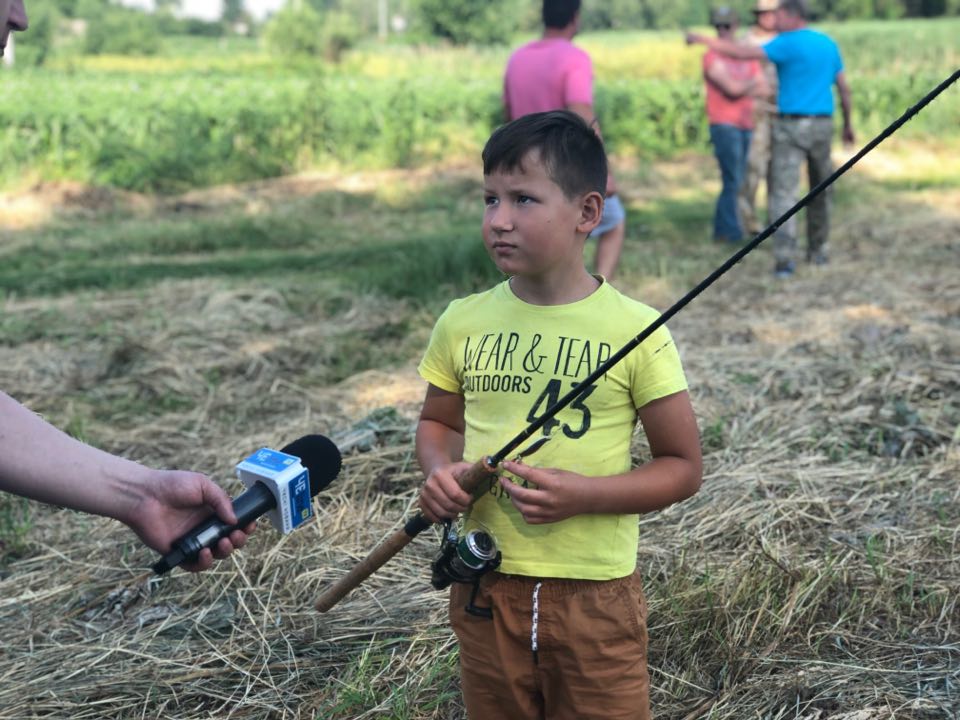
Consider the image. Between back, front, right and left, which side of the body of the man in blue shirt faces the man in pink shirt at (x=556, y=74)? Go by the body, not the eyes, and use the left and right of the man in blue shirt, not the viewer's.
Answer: left

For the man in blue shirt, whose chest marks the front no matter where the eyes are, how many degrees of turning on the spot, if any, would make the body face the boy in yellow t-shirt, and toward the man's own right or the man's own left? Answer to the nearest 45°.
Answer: approximately 135° to the man's own left

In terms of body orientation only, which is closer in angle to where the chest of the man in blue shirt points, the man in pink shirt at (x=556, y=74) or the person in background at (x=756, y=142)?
the person in background

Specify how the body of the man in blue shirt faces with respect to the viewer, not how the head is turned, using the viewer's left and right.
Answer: facing away from the viewer and to the left of the viewer

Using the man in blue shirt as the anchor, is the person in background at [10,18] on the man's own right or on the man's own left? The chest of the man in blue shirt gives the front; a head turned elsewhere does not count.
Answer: on the man's own left
